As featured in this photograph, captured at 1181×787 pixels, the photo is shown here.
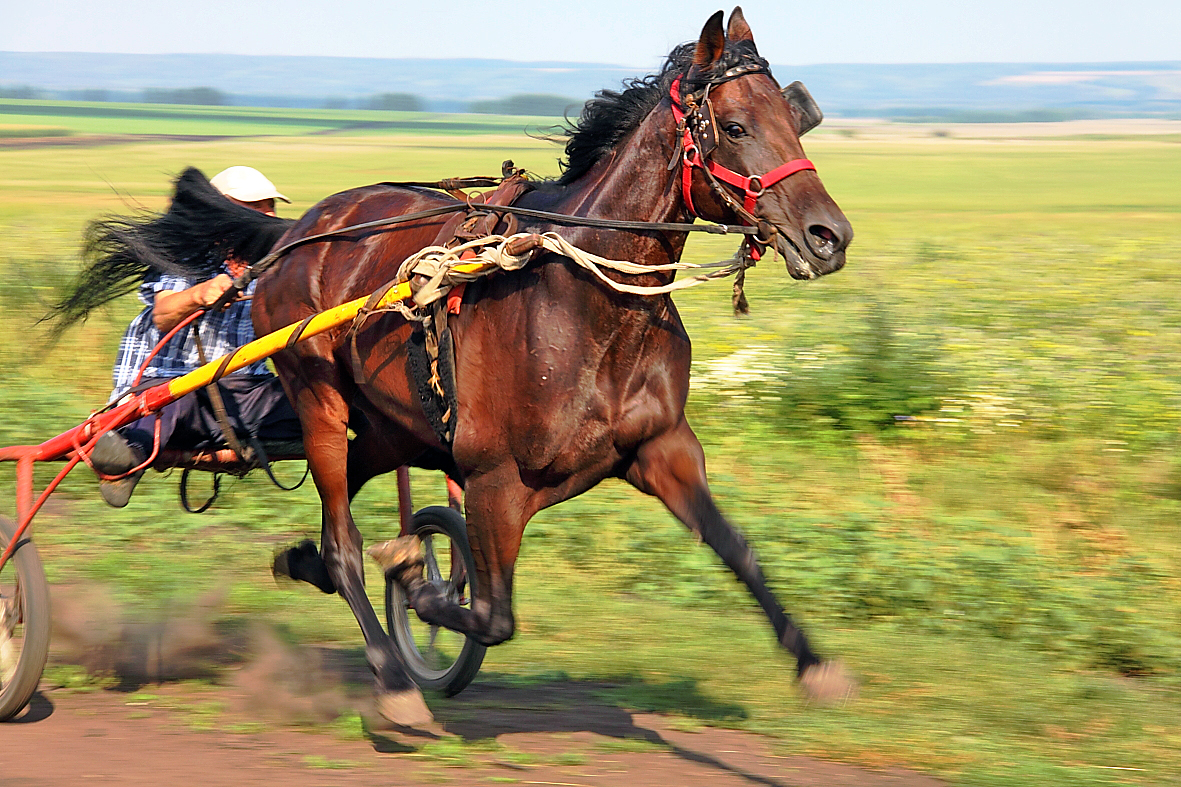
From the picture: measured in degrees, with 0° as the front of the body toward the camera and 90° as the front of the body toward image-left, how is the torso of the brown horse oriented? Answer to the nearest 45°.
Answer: approximately 315°

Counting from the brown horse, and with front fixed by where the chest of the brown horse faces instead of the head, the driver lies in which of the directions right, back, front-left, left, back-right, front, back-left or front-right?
back
